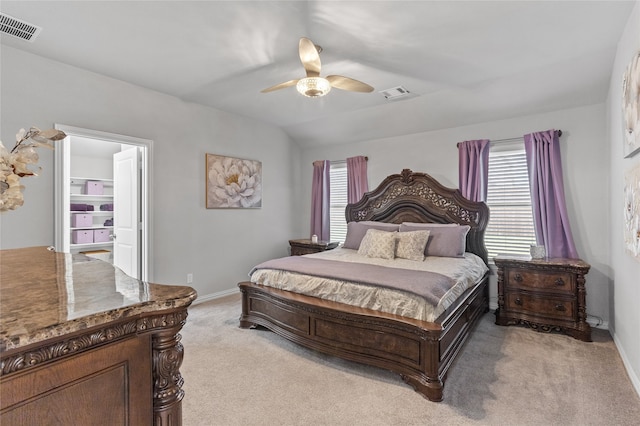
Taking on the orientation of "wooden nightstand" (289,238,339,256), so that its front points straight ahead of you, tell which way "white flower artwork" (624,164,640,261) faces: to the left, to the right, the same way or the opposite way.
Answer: to the right

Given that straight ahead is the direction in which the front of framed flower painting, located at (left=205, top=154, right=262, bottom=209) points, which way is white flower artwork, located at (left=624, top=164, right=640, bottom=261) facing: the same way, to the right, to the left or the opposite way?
the opposite way

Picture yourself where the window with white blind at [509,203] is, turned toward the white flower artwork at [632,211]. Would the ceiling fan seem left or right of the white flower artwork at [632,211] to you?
right

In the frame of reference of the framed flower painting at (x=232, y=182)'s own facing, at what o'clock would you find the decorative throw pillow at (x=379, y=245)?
The decorative throw pillow is roughly at 12 o'clock from the framed flower painting.

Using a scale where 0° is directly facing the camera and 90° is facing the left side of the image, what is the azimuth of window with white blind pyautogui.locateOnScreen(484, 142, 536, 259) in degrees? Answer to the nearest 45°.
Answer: approximately 0°

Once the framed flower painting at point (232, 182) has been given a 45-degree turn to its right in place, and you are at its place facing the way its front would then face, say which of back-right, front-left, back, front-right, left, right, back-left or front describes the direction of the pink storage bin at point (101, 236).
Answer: back-right

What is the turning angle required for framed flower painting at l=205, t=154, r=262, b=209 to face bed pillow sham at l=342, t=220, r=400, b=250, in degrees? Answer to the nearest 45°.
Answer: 0° — it already faces it

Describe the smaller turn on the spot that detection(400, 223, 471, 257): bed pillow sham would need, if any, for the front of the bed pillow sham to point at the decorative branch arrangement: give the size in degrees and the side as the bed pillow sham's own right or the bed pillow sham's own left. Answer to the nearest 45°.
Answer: approximately 45° to the bed pillow sham's own right

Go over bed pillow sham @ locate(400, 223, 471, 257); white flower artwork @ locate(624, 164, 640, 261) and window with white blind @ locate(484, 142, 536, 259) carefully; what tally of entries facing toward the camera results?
2
